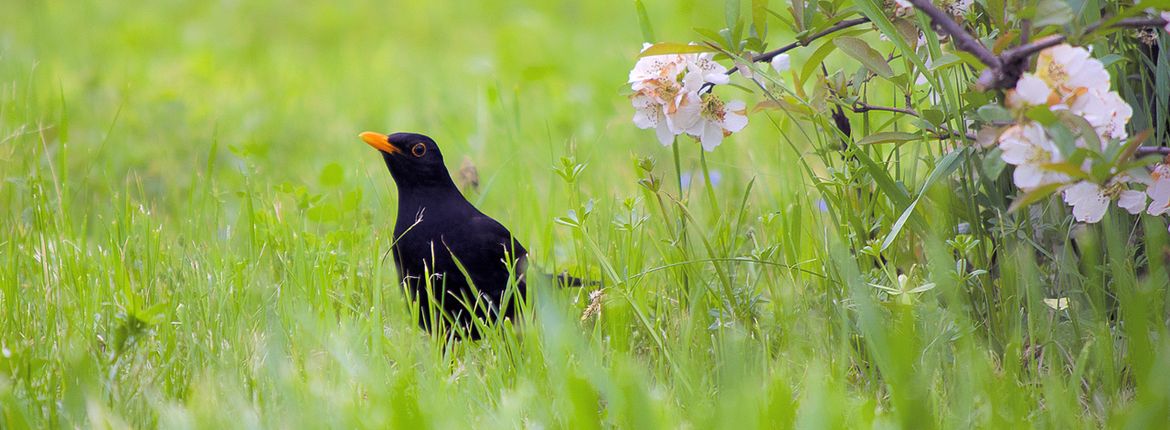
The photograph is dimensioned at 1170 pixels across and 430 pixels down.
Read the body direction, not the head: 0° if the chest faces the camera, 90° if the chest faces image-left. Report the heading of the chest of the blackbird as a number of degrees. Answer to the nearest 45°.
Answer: approximately 45°
